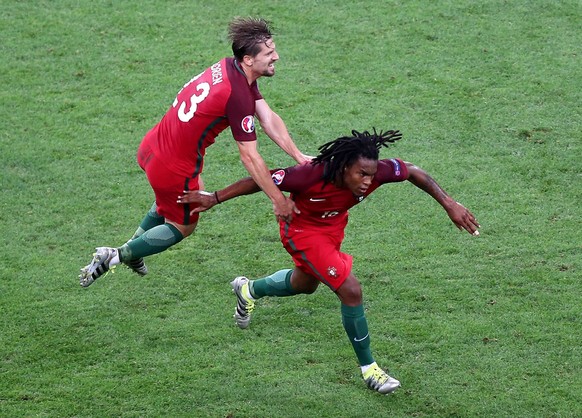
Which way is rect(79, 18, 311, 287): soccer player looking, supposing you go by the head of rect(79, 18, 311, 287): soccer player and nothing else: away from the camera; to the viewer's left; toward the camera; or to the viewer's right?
to the viewer's right

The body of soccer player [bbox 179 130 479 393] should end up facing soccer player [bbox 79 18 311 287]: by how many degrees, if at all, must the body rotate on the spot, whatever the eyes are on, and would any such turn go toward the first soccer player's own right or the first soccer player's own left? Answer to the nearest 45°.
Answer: approximately 180°

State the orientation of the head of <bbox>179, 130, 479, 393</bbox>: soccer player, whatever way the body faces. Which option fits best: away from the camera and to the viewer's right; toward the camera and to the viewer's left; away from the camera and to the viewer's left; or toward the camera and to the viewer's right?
toward the camera and to the viewer's right

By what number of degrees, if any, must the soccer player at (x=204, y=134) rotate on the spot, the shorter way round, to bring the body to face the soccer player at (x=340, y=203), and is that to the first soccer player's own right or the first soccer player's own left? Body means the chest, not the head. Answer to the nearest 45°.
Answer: approximately 45° to the first soccer player's own right

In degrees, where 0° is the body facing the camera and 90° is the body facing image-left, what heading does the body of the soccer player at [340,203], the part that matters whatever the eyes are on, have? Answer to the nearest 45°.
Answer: approximately 315°

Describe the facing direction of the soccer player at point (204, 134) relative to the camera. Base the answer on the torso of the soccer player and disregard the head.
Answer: to the viewer's right

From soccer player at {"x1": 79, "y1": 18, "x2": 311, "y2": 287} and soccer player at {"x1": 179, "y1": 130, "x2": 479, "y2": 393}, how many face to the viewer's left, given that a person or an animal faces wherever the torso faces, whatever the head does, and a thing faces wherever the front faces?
0
